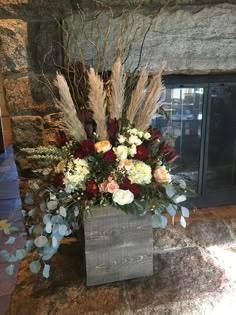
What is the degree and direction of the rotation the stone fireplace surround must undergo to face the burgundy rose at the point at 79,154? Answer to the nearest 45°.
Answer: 0° — it already faces it

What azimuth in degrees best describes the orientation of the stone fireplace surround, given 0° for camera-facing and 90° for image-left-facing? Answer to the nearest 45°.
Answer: approximately 0°
